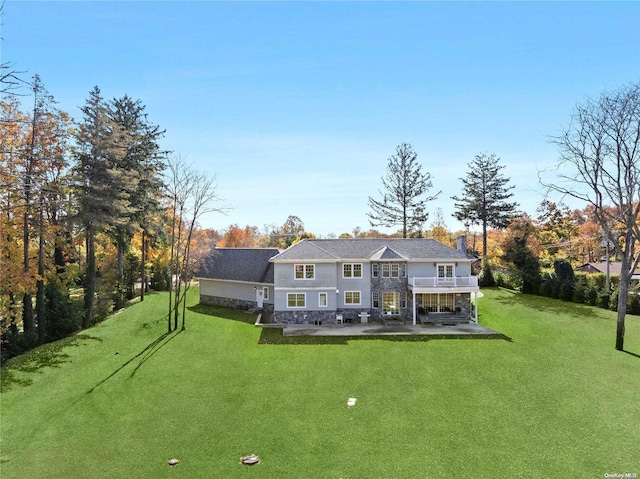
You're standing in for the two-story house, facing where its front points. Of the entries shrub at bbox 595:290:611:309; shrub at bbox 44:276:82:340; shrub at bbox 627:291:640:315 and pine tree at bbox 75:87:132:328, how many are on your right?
2

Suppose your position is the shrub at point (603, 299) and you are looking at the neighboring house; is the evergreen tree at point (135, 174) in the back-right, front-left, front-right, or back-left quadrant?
back-left
